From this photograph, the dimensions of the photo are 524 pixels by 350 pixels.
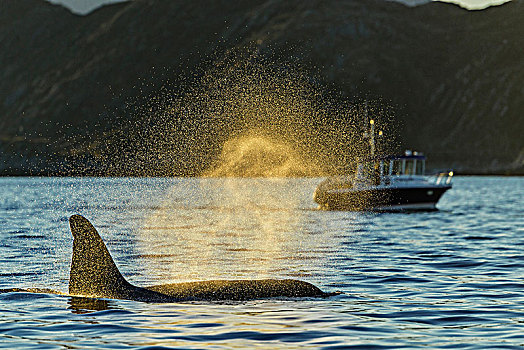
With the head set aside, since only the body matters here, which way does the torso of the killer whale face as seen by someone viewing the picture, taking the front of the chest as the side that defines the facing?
to the viewer's right
